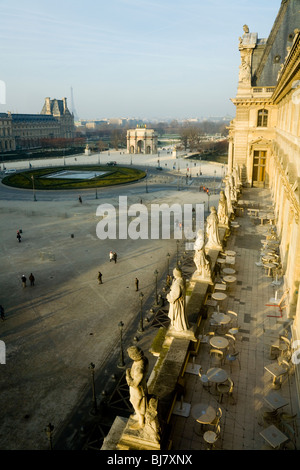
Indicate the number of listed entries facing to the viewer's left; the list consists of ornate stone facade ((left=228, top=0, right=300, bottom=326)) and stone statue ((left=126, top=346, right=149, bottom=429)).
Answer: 2

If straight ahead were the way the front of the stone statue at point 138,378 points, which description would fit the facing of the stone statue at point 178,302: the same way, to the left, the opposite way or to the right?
the same way

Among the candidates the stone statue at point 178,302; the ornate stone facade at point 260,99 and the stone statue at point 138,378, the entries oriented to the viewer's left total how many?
3

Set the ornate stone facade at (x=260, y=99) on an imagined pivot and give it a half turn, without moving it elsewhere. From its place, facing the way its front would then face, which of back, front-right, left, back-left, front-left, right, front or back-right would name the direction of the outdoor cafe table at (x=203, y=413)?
right

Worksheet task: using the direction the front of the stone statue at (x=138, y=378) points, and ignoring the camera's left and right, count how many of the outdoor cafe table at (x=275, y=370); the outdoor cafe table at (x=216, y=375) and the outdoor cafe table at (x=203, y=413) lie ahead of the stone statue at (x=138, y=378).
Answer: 0

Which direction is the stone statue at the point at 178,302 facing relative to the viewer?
to the viewer's left

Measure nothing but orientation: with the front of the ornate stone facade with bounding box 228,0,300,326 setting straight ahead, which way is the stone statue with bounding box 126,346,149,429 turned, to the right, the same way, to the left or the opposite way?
the same way

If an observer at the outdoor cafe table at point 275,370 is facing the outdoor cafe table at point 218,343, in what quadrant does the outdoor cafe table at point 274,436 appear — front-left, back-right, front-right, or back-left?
back-left

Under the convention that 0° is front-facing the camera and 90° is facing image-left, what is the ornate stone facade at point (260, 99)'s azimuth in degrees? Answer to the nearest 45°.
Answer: approximately 90°

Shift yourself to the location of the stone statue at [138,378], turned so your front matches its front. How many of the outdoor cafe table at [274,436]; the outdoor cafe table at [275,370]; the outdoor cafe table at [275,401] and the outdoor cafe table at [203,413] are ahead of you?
0

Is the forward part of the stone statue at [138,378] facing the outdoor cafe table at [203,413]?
no

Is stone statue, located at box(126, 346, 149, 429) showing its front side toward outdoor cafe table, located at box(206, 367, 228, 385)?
no

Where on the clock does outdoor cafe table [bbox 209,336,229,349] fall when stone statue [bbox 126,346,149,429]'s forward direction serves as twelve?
The outdoor cafe table is roughly at 4 o'clock from the stone statue.

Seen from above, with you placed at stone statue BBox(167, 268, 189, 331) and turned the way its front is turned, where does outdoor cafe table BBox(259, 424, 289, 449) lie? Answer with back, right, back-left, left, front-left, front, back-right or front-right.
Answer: back-left

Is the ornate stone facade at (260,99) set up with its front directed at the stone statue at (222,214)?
no

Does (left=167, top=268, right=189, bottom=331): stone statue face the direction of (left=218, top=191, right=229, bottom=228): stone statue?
no

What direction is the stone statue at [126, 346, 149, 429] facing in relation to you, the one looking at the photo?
facing to the left of the viewer

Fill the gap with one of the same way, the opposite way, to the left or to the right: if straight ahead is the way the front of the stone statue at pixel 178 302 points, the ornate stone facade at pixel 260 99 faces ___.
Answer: the same way

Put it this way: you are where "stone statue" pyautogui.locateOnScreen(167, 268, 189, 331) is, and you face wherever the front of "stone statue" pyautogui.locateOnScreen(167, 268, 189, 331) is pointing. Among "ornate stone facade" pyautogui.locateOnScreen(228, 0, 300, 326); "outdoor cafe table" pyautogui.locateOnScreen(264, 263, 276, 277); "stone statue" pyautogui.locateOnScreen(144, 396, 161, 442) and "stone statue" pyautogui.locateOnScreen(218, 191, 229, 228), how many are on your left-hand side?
1

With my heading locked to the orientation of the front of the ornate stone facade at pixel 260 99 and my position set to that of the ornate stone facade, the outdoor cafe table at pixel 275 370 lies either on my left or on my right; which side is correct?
on my left
